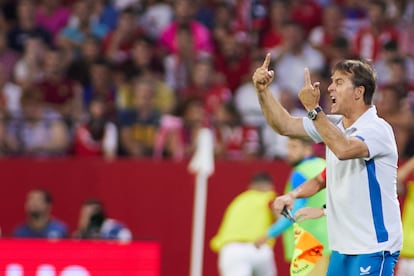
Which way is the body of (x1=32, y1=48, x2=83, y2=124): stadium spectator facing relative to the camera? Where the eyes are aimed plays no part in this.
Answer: toward the camera

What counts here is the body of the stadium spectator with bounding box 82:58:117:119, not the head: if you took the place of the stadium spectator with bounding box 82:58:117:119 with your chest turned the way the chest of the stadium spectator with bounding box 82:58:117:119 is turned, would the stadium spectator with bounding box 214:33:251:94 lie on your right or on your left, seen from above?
on your left

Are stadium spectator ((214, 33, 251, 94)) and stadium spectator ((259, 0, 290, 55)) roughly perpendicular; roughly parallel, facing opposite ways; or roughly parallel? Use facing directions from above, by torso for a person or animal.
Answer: roughly parallel

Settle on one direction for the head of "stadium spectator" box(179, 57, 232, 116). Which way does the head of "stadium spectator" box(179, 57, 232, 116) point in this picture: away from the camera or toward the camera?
toward the camera

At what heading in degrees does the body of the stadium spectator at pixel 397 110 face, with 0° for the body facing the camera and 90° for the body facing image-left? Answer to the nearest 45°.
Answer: approximately 45°

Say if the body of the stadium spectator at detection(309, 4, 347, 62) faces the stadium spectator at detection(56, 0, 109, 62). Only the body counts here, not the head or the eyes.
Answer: no

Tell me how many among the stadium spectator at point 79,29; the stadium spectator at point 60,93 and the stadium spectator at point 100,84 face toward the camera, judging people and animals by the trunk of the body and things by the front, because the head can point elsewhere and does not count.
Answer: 3

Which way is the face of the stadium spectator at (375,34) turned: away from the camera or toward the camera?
toward the camera

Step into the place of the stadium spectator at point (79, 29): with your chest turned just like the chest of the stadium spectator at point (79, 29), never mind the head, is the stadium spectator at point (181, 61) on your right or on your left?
on your left

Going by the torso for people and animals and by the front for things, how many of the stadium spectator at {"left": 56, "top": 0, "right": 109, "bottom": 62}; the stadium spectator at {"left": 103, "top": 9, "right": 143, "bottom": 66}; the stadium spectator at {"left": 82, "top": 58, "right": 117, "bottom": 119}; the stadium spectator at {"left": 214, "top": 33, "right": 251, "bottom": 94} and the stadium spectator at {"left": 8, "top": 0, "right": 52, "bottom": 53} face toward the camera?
5

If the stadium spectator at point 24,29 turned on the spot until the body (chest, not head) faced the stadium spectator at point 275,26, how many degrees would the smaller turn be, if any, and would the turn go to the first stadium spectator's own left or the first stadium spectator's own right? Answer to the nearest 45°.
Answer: approximately 90° to the first stadium spectator's own left

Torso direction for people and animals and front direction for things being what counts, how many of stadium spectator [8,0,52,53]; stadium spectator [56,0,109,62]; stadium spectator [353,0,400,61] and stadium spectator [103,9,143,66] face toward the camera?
4

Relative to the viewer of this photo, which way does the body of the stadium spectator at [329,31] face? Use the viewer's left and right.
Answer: facing the viewer

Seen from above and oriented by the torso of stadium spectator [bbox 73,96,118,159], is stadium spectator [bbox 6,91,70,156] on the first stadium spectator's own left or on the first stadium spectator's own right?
on the first stadium spectator's own right

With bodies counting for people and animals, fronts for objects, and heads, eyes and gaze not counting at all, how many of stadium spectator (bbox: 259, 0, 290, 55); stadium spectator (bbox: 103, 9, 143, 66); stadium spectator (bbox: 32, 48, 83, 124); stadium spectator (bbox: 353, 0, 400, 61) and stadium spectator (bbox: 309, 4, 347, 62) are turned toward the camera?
5

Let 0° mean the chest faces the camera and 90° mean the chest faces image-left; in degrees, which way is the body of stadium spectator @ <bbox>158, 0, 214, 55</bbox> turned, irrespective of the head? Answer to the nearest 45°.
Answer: approximately 0°

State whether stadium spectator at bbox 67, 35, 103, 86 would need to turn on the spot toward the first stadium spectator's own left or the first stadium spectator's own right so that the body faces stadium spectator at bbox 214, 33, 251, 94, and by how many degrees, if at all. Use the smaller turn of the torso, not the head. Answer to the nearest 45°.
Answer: approximately 90° to the first stadium spectator's own left

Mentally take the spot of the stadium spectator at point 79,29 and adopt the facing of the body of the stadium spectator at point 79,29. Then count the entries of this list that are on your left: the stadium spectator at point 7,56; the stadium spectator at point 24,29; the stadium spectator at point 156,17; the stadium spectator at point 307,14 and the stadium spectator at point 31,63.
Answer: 2
